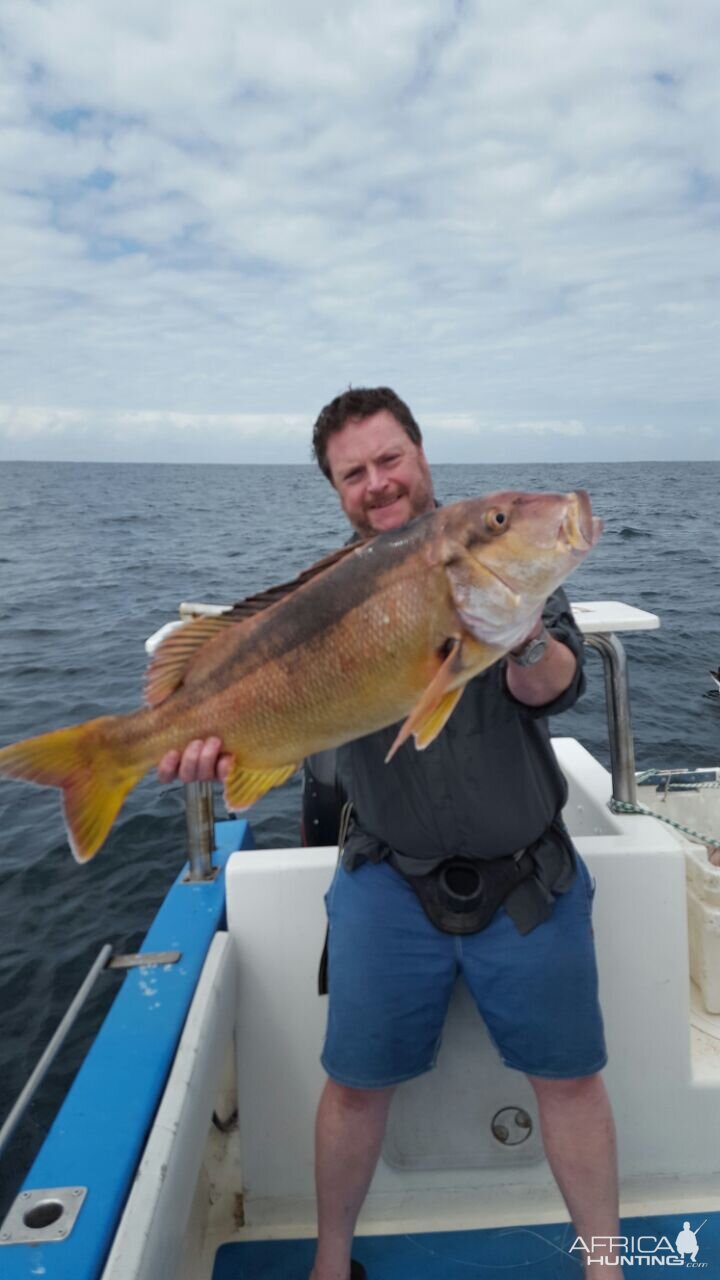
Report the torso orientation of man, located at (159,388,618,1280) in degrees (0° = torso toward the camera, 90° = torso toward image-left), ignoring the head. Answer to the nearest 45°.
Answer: approximately 0°

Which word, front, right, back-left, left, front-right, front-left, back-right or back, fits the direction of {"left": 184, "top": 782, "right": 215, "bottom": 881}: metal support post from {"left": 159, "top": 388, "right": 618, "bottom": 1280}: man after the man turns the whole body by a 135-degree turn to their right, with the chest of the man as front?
front

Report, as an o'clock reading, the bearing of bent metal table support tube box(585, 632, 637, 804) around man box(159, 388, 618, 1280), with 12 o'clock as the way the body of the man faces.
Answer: The bent metal table support tube is roughly at 7 o'clock from the man.
